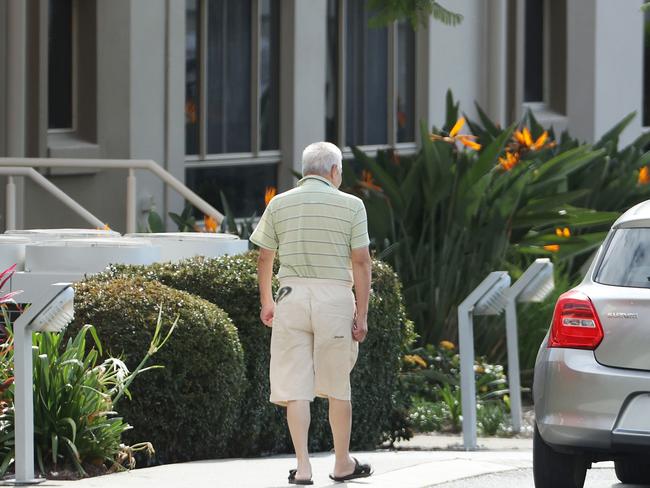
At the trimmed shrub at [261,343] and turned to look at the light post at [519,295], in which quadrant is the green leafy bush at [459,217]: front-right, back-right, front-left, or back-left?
front-left

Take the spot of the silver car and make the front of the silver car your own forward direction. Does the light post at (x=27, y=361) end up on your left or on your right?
on your left

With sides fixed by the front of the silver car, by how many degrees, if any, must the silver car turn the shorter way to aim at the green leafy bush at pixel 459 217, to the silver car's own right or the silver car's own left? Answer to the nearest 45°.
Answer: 0° — it already faces it

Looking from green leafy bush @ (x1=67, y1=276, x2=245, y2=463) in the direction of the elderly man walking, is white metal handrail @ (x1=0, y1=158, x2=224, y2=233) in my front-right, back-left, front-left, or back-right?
back-left

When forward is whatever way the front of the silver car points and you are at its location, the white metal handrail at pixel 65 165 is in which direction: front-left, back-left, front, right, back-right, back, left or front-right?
front-left

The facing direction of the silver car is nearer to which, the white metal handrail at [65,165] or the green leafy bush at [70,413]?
the white metal handrail

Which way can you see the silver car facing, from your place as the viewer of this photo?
facing away from the viewer

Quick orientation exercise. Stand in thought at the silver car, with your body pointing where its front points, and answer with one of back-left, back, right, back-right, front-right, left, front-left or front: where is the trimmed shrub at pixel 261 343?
front-left

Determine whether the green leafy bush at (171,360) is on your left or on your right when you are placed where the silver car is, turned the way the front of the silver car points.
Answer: on your left
